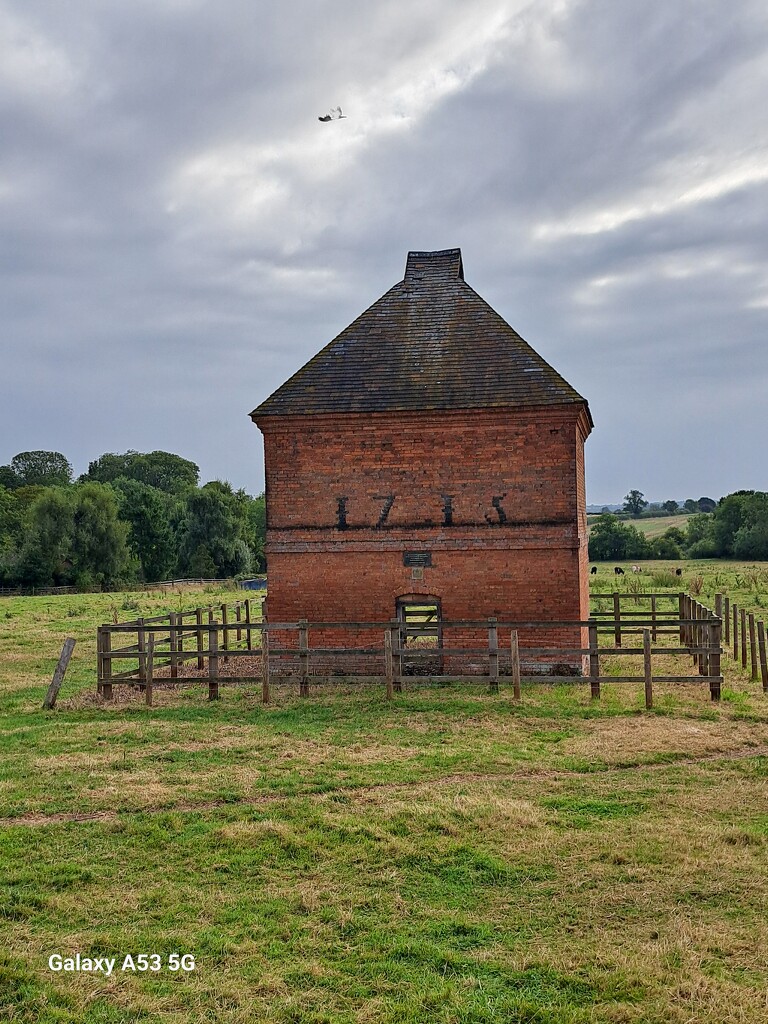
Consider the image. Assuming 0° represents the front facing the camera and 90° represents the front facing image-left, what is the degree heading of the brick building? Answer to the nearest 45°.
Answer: approximately 0°
